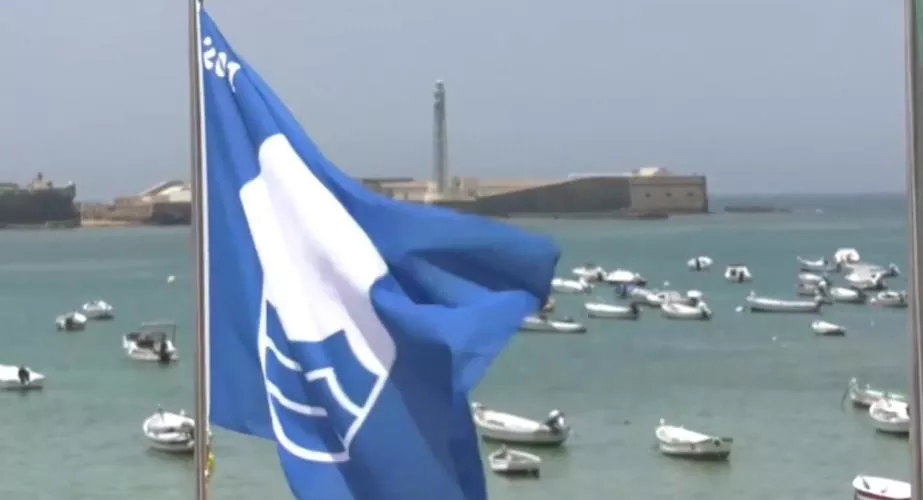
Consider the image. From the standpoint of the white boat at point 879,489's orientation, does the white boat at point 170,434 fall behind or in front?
in front

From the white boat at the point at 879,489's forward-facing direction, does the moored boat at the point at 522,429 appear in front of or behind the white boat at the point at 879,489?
in front

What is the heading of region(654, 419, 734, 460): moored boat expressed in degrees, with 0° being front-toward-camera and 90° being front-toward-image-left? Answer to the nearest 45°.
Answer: approximately 90°

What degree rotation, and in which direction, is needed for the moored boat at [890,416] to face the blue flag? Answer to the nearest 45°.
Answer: approximately 90° to its left

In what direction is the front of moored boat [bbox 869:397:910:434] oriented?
to the viewer's left

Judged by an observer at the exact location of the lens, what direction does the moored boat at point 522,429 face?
facing to the left of the viewer

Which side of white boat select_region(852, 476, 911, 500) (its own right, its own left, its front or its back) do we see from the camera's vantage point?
left

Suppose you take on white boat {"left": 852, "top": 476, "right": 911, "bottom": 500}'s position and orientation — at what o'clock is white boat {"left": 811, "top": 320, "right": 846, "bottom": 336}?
white boat {"left": 811, "top": 320, "right": 846, "bottom": 336} is roughly at 3 o'clock from white boat {"left": 852, "top": 476, "right": 911, "bottom": 500}.

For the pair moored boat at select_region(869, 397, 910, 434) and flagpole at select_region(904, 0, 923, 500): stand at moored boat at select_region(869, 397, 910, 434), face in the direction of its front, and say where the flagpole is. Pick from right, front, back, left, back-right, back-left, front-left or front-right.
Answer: left

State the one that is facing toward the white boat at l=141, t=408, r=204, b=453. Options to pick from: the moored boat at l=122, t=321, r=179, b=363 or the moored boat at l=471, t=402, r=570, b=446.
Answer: the moored boat at l=471, t=402, r=570, b=446

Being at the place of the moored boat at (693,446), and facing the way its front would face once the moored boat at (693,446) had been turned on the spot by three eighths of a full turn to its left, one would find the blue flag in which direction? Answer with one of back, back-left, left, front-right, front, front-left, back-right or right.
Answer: front-right

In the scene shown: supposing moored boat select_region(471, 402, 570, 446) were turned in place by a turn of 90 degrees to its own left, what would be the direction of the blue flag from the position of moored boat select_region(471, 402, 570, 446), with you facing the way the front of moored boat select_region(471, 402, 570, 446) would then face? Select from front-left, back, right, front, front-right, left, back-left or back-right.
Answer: front

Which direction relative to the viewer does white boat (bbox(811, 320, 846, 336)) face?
to the viewer's left

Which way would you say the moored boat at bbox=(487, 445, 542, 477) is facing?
to the viewer's left
